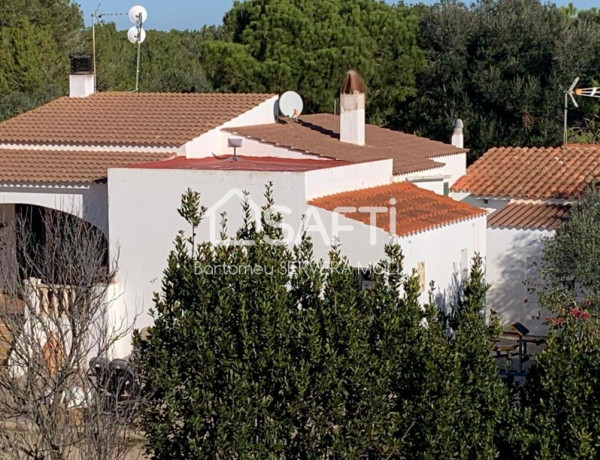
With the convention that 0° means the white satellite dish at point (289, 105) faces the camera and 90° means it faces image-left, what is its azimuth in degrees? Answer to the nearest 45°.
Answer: approximately 315°

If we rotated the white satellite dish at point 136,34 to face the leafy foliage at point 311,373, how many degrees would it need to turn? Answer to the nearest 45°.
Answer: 0° — it already faces it
